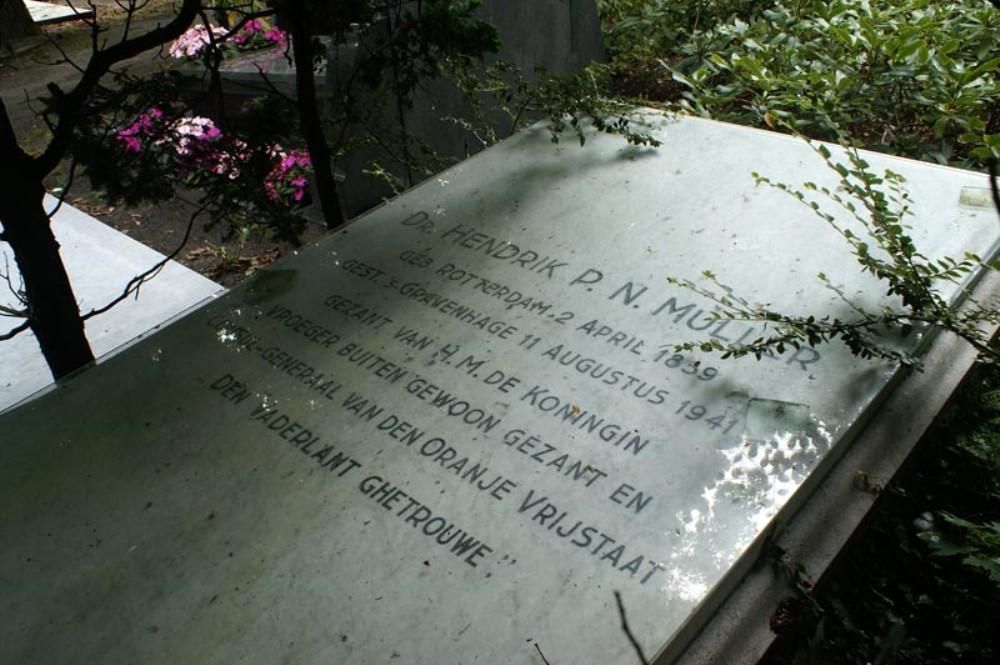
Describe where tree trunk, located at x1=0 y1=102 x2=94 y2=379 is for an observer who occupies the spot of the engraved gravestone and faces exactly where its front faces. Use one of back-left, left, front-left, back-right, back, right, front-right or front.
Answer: right

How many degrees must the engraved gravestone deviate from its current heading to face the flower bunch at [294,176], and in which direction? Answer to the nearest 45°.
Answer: approximately 135° to its right

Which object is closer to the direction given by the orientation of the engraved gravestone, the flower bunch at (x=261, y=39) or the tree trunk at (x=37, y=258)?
the tree trunk

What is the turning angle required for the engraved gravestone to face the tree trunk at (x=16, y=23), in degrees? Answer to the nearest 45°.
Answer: approximately 90° to its right

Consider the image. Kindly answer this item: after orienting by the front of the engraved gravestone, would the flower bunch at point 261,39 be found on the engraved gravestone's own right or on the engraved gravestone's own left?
on the engraved gravestone's own right

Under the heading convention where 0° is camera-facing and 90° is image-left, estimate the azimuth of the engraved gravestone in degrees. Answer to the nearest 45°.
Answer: approximately 45°

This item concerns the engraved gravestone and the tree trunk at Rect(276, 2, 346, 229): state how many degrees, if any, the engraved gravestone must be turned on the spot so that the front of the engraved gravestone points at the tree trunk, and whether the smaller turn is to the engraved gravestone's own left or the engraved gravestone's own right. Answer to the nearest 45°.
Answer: approximately 135° to the engraved gravestone's own right
